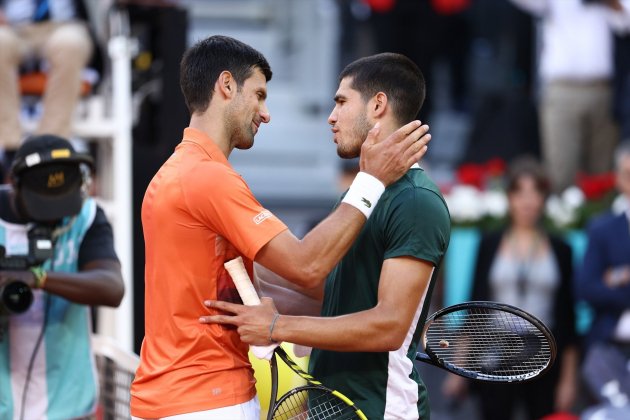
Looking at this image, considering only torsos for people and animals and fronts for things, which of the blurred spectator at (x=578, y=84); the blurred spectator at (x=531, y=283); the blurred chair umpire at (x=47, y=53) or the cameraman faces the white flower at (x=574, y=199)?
the blurred spectator at (x=578, y=84)

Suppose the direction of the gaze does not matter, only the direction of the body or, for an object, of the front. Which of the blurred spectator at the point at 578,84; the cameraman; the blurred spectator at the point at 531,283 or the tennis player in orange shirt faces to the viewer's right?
the tennis player in orange shirt

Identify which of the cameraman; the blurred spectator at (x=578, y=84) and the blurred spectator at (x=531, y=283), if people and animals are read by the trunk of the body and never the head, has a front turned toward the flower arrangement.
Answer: the blurred spectator at (x=578, y=84)

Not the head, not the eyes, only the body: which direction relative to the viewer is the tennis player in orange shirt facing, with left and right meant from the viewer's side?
facing to the right of the viewer

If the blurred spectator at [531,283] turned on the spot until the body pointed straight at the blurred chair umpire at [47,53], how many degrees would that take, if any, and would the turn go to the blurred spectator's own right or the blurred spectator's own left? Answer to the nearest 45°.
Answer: approximately 45° to the blurred spectator's own right

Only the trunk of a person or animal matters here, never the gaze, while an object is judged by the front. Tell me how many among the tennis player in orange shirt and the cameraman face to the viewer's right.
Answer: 1

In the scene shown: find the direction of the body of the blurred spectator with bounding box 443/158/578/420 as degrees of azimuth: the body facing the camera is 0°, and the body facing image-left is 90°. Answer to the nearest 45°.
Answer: approximately 0°
